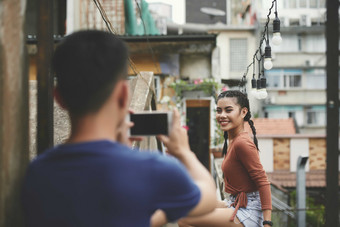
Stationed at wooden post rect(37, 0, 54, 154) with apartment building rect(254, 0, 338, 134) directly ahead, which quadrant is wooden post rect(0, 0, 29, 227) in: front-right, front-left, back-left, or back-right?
back-right

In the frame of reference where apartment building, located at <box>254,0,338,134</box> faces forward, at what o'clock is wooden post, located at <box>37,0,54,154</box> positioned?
The wooden post is roughly at 12 o'clock from the apartment building.

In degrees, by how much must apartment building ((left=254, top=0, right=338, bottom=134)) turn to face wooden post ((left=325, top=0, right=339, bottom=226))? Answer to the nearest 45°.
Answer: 0° — it already faces it

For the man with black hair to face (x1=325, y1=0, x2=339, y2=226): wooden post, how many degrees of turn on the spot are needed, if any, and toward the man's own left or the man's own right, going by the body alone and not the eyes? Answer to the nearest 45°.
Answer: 0° — they already face it

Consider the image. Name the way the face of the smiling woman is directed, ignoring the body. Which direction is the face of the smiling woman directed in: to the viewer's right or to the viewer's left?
to the viewer's left

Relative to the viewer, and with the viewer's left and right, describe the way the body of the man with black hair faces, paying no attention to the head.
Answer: facing away from the viewer and to the right of the viewer

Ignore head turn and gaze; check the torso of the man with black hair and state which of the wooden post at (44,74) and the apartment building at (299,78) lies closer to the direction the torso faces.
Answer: the apartment building

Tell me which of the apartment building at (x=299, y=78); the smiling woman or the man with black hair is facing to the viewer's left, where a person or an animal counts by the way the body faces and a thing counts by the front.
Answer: the smiling woman
